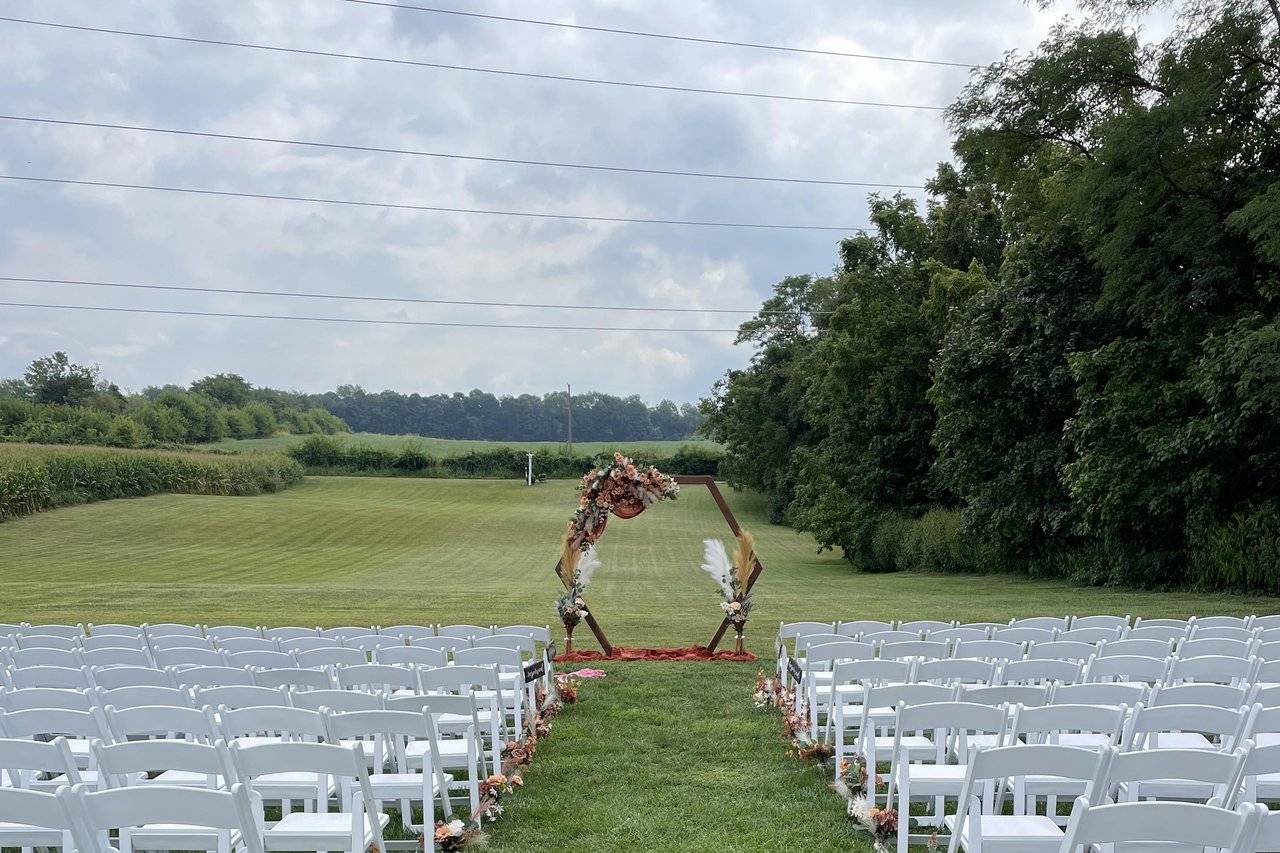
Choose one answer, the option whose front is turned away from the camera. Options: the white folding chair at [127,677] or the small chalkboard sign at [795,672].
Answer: the white folding chair

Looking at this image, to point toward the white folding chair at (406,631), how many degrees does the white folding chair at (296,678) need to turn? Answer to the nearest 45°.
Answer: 0° — it already faces it

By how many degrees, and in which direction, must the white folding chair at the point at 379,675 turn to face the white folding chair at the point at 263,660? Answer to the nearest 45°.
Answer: approximately 45° to its left

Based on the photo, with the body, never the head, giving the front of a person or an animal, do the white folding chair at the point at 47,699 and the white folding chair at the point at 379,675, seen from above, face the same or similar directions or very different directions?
same or similar directions

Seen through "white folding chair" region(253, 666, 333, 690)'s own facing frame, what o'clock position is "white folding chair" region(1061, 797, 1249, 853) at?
"white folding chair" region(1061, 797, 1249, 853) is roughly at 5 o'clock from "white folding chair" region(253, 666, 333, 690).

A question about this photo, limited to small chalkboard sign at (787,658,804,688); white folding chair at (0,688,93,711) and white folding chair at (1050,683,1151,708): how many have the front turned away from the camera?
2

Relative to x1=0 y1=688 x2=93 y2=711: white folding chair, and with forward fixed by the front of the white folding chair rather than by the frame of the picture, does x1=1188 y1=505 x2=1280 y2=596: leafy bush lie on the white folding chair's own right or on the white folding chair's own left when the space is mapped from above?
on the white folding chair's own right

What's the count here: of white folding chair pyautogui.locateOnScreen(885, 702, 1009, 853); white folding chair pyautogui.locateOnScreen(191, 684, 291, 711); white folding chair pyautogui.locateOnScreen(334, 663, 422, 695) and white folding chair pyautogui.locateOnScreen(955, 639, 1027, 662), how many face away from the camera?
4

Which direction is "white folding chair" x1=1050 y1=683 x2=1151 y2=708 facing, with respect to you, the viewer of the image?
facing away from the viewer

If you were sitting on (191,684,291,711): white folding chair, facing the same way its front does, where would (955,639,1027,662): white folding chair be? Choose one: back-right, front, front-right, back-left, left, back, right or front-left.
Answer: right

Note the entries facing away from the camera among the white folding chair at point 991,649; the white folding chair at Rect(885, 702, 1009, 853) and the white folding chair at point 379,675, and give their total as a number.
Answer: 3

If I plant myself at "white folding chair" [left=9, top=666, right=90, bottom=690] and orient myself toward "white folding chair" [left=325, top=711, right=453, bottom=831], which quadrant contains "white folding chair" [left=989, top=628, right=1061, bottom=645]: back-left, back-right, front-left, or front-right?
front-left

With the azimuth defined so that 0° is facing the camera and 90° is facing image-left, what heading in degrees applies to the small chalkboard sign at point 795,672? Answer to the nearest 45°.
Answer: approximately 45°

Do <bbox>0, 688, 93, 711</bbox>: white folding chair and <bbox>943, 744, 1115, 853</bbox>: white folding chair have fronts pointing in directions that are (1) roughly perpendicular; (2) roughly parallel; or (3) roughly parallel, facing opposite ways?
roughly parallel

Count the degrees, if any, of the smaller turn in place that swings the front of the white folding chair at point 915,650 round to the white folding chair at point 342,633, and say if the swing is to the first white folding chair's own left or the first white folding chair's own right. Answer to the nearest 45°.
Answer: approximately 90° to the first white folding chair's own left

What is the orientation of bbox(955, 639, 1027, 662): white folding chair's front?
away from the camera

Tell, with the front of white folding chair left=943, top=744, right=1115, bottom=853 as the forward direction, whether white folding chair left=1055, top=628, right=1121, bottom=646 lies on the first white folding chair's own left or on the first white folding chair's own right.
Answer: on the first white folding chair's own right

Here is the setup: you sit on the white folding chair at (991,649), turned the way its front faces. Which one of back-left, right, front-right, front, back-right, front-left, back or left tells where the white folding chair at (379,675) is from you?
back-left

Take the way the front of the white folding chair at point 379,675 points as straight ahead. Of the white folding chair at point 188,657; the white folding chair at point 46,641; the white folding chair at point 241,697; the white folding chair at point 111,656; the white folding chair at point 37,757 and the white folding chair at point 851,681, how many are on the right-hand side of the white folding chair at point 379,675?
1

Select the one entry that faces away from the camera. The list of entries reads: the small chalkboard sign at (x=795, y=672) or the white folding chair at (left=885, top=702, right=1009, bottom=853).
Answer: the white folding chair

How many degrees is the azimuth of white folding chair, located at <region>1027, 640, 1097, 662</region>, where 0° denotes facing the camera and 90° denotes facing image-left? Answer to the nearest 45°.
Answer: approximately 180°
